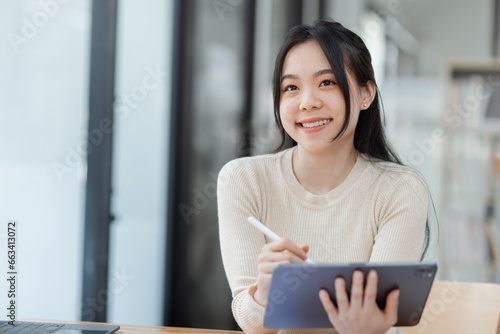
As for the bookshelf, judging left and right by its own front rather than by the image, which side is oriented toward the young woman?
front

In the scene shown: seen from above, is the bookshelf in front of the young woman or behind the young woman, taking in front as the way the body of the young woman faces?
behind

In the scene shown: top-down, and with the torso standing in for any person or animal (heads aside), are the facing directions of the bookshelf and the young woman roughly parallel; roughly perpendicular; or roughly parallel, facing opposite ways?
roughly parallel

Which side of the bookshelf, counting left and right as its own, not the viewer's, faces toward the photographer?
front

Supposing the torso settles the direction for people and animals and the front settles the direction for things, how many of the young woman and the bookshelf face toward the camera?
2
